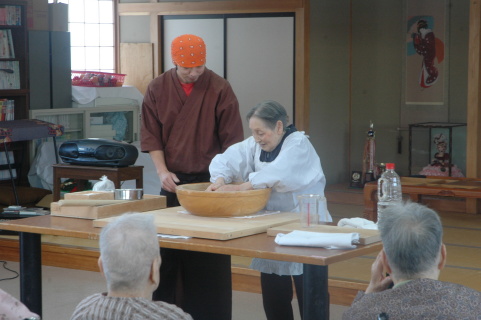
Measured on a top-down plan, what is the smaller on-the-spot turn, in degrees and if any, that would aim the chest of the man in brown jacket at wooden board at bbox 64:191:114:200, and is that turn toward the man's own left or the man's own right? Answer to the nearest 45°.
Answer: approximately 45° to the man's own right

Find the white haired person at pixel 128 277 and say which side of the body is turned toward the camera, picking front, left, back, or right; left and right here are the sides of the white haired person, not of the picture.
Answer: back

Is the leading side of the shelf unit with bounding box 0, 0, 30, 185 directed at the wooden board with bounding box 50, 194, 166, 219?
yes

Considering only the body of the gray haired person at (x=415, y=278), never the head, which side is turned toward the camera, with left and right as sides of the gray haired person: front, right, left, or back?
back

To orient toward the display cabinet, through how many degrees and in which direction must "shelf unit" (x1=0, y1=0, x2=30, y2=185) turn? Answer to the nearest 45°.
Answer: approximately 90° to its left

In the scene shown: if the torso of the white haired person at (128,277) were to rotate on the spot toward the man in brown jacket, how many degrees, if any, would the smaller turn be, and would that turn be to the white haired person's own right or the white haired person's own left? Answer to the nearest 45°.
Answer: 0° — they already face them

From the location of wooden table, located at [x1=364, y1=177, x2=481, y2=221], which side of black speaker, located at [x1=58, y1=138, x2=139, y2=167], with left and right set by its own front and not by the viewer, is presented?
left

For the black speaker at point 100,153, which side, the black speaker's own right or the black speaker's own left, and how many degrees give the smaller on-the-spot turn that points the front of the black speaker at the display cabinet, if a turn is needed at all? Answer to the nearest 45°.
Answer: approximately 135° to the black speaker's own left

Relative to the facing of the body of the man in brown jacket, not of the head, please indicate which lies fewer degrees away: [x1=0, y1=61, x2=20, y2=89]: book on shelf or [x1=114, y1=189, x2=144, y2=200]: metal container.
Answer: the metal container

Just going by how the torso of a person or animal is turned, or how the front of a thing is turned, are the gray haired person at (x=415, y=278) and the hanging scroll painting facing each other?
yes

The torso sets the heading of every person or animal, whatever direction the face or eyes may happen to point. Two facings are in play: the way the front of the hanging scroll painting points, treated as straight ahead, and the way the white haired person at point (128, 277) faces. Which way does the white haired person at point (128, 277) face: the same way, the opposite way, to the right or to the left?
the opposite way

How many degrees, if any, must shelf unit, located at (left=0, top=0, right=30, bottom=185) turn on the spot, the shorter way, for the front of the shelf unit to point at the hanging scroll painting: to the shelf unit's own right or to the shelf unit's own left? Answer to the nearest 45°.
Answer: approximately 90° to the shelf unit's own left
